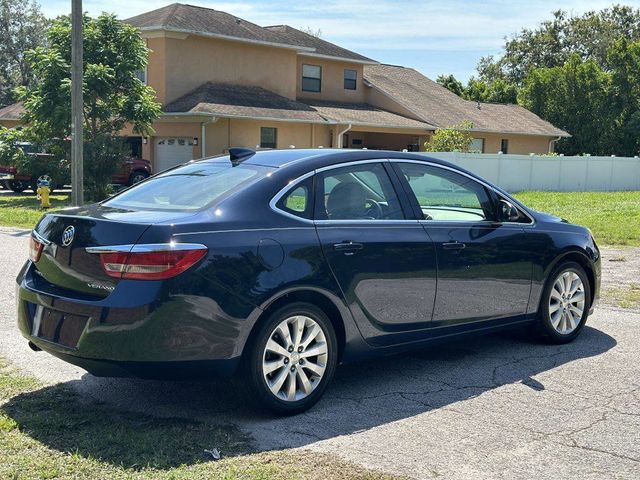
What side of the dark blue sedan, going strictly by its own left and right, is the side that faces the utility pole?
left

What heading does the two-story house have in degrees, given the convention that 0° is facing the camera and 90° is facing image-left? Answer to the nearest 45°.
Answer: approximately 45°

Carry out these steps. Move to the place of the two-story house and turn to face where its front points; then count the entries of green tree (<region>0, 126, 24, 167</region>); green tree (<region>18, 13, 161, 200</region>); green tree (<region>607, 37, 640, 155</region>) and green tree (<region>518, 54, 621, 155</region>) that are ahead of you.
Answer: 2

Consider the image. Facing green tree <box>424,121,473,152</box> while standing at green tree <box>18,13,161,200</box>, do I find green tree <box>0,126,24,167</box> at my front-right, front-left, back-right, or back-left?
back-left

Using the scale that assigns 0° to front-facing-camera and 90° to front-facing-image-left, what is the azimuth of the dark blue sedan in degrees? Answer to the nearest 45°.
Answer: approximately 225°

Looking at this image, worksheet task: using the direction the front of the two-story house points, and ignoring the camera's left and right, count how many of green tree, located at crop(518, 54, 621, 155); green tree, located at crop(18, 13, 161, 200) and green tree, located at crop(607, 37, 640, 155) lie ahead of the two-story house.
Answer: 1

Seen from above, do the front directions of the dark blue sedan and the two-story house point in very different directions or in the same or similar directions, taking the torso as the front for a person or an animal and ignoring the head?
very different directions

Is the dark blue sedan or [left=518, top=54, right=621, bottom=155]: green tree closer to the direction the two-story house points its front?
the dark blue sedan

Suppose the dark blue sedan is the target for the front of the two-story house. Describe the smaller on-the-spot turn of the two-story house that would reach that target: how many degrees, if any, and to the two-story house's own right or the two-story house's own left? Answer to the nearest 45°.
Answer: approximately 45° to the two-story house's own left

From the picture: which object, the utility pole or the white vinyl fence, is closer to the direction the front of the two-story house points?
the utility pole

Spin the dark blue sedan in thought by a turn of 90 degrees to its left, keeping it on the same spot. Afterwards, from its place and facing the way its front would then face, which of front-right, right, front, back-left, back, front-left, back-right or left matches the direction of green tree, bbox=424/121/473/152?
front-right

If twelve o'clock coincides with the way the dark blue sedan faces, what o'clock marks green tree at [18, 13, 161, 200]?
The green tree is roughly at 10 o'clock from the dark blue sedan.
